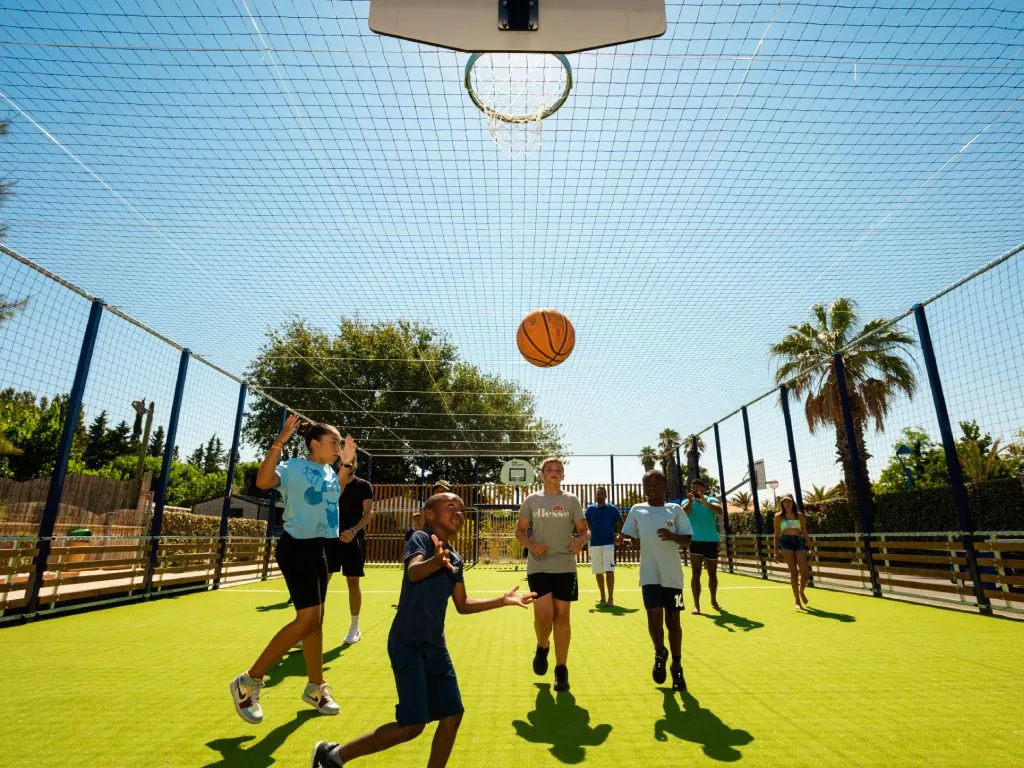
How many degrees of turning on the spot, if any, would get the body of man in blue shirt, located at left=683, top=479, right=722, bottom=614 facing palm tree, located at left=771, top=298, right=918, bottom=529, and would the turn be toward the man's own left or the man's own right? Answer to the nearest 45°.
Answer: approximately 135° to the man's own left

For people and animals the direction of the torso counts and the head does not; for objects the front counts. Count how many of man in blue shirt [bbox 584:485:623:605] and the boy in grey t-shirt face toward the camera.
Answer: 2

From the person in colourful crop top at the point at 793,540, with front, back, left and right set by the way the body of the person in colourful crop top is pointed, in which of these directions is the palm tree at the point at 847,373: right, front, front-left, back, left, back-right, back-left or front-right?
back

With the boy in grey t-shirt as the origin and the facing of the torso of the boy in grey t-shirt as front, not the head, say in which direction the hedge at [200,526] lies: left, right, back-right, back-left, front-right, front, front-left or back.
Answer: back-right

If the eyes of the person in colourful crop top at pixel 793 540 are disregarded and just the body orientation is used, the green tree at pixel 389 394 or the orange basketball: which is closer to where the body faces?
the orange basketball

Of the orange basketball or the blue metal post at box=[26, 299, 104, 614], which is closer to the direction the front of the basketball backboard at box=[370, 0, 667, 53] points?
the orange basketball

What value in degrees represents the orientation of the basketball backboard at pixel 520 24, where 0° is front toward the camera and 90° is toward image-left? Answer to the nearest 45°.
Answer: approximately 180°

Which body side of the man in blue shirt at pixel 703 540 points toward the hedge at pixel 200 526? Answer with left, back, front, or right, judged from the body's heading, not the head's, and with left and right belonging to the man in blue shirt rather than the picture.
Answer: right

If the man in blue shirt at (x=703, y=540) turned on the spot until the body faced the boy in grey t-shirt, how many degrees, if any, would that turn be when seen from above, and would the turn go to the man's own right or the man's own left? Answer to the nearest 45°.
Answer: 0° — they already face them

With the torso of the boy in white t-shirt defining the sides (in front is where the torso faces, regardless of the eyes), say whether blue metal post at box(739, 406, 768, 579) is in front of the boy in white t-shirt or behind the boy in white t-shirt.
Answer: behind
